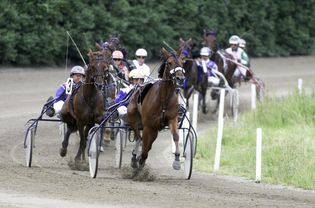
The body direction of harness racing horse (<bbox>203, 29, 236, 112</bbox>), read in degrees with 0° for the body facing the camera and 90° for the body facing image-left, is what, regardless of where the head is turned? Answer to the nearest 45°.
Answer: approximately 45°

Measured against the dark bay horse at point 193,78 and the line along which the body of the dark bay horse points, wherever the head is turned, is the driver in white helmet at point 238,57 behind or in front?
behind

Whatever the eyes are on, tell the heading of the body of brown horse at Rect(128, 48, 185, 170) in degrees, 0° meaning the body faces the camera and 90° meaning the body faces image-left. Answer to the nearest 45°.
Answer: approximately 315°

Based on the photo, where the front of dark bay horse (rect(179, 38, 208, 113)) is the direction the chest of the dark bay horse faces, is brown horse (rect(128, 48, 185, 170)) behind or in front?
in front

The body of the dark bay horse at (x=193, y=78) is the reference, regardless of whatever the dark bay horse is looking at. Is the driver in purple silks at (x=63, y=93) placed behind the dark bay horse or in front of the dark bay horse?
in front

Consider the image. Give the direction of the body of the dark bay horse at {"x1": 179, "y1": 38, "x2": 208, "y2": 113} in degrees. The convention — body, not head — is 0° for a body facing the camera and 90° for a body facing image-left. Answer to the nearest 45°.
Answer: approximately 45°

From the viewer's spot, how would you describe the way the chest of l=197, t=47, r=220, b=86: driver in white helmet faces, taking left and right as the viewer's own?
facing the viewer and to the left of the viewer
